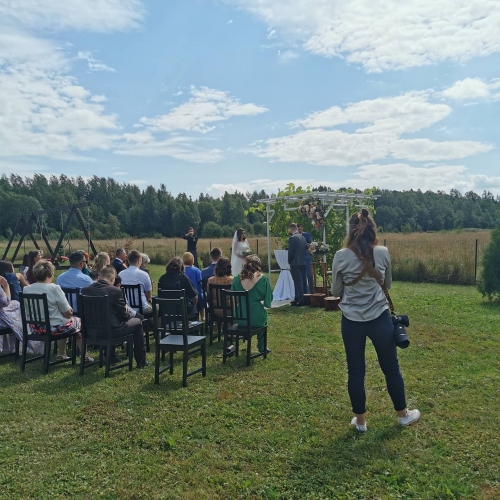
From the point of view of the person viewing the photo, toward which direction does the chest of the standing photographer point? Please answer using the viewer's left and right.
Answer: facing away from the viewer

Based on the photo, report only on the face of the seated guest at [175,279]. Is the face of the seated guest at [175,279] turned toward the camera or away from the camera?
away from the camera

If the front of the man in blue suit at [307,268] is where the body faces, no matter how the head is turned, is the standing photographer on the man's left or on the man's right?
on the man's left

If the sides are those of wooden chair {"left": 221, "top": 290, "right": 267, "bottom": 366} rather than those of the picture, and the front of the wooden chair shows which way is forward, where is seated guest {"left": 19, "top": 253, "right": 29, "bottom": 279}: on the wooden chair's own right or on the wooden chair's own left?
on the wooden chair's own left

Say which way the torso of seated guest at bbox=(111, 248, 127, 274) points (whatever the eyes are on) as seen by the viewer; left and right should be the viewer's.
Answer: facing away from the viewer and to the right of the viewer

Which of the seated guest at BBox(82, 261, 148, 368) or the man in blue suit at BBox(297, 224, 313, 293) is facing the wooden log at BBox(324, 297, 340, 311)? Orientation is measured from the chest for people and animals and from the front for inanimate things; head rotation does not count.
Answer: the seated guest

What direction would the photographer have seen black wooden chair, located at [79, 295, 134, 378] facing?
facing away from the viewer and to the right of the viewer

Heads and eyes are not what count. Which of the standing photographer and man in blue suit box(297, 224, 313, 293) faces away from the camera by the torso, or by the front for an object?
the standing photographer

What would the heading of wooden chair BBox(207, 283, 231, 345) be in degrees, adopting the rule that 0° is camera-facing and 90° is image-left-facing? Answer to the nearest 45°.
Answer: approximately 225°

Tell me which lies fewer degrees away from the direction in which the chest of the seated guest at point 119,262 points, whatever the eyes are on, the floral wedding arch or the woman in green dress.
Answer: the floral wedding arch

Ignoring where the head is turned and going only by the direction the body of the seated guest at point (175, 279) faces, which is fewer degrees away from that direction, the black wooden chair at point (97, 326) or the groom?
the groom

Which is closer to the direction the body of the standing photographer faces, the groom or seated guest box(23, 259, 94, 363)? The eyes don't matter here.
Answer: the groom

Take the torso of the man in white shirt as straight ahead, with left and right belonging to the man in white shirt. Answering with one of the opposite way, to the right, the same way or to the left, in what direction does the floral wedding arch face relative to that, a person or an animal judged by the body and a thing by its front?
the opposite way
